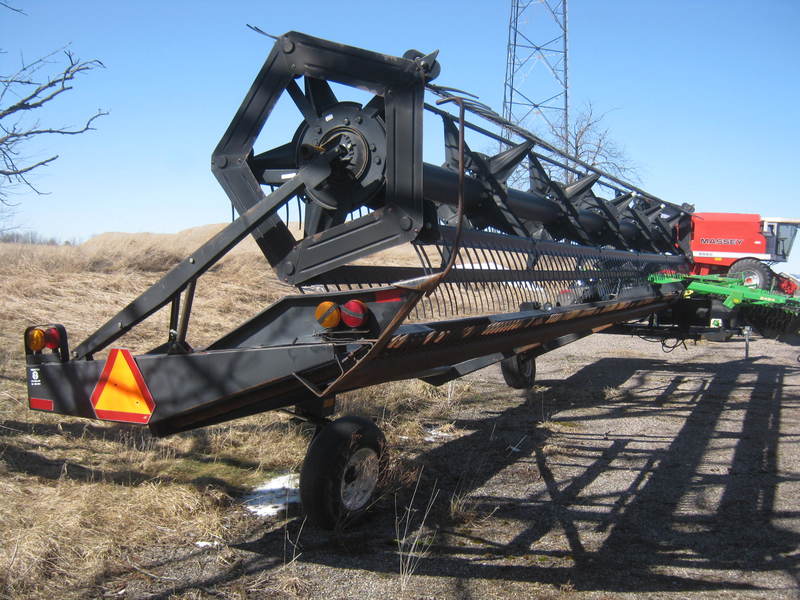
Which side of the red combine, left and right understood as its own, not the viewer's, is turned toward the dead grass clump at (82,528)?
right

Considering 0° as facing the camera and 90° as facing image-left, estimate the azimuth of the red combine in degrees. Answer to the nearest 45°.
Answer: approximately 270°

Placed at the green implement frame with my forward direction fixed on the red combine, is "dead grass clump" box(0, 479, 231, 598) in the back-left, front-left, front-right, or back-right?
back-left

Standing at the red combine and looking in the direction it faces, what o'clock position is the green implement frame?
The green implement frame is roughly at 3 o'clock from the red combine.
